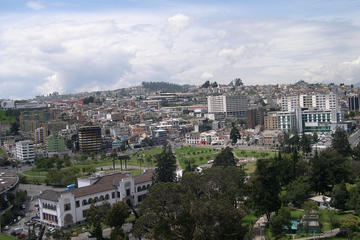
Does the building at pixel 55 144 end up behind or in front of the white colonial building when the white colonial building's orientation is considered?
behind

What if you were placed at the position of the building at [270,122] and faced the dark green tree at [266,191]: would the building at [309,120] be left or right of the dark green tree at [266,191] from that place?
left

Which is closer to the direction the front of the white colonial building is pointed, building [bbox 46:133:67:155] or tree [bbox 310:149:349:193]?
the tree

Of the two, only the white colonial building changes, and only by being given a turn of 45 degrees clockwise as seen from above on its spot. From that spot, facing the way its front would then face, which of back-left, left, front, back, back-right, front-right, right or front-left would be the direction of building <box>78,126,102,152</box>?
back

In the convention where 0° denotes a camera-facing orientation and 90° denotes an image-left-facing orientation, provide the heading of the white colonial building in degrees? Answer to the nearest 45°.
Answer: approximately 315°

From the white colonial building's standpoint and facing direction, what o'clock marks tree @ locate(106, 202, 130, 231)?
The tree is roughly at 1 o'clock from the white colonial building.
